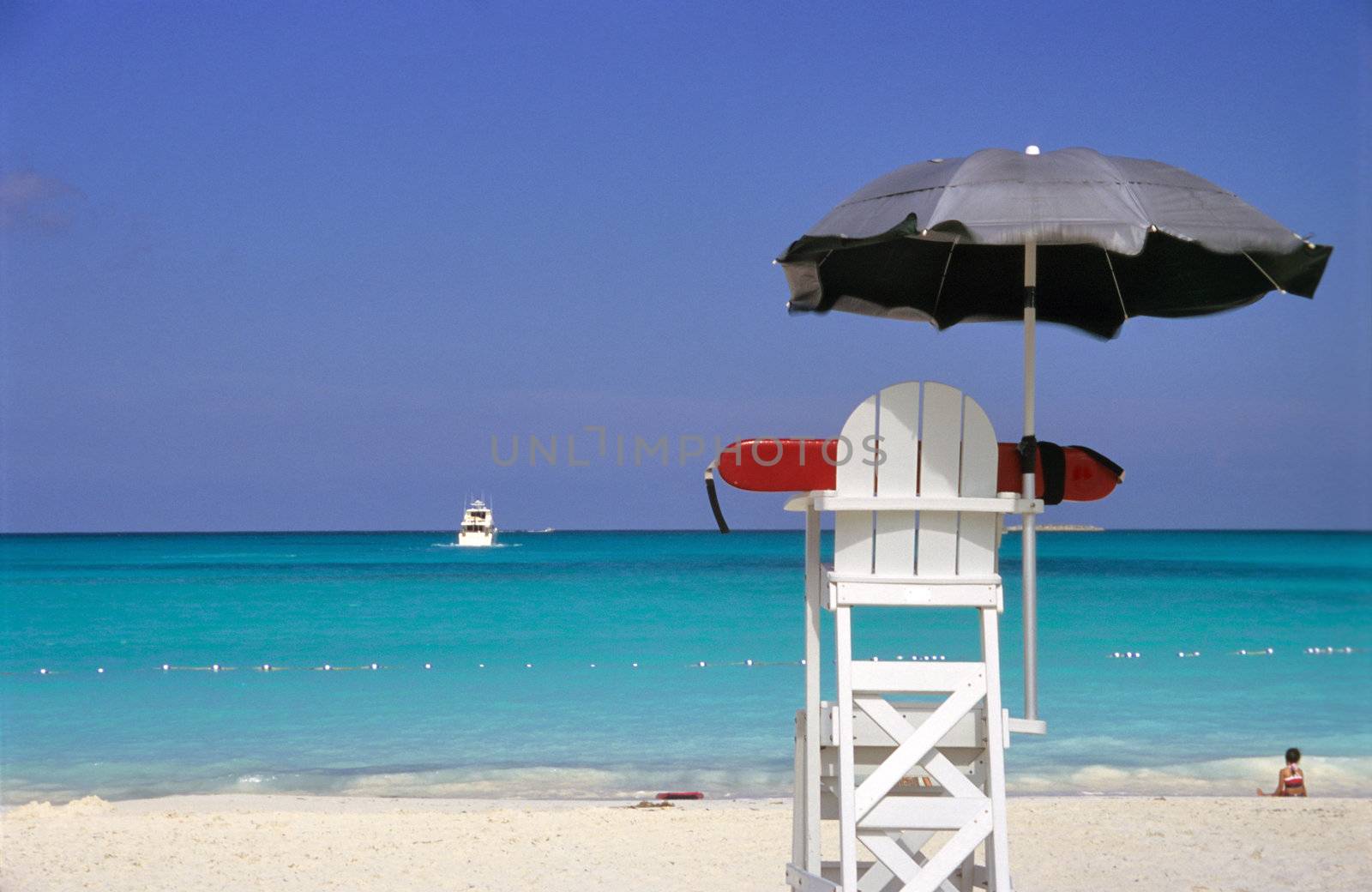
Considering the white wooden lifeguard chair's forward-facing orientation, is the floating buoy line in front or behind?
in front

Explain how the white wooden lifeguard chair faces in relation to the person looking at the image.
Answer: facing away from the viewer

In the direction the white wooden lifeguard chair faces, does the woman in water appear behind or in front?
in front
